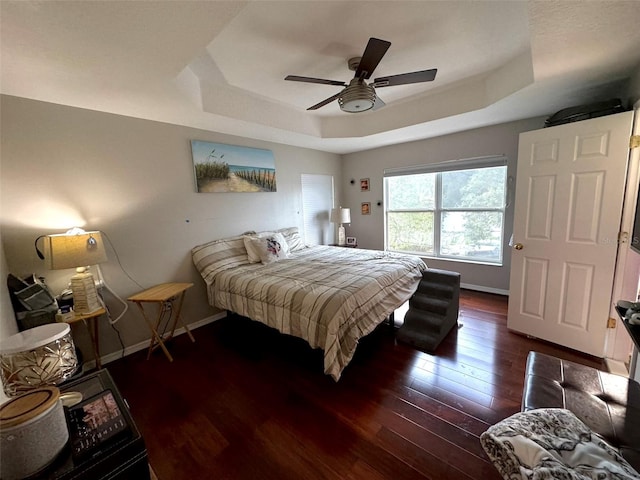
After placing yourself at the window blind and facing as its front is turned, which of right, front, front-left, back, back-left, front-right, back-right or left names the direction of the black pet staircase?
front-left

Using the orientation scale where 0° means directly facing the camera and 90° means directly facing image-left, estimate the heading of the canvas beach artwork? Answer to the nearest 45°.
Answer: approximately 315°

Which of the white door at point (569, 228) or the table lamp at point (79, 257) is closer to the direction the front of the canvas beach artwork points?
the white door

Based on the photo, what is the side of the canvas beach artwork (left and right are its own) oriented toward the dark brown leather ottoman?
front

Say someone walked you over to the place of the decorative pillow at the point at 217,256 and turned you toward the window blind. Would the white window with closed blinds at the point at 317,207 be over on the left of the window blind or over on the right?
left

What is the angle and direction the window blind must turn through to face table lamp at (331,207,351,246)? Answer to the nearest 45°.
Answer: approximately 45° to its right

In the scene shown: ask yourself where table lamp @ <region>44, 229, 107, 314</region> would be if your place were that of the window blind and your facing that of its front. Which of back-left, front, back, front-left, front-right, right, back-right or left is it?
front

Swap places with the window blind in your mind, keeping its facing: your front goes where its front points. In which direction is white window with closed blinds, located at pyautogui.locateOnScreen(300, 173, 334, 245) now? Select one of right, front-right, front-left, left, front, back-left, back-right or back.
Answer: front-right

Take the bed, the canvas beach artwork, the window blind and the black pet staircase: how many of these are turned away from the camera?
0

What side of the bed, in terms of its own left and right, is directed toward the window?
left

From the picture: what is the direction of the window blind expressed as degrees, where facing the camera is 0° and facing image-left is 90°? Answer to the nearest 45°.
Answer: approximately 45°

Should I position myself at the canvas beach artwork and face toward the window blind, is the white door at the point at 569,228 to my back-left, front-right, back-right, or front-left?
front-right

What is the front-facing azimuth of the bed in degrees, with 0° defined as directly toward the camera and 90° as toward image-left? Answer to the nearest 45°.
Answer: approximately 315°

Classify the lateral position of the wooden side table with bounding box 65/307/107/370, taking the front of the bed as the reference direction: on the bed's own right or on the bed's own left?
on the bed's own right

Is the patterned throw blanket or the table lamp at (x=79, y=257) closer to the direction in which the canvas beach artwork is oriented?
the patterned throw blanket

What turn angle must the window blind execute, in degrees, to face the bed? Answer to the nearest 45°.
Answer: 0° — it already faces it

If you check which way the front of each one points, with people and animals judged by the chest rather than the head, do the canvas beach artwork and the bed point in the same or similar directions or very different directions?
same or similar directions
